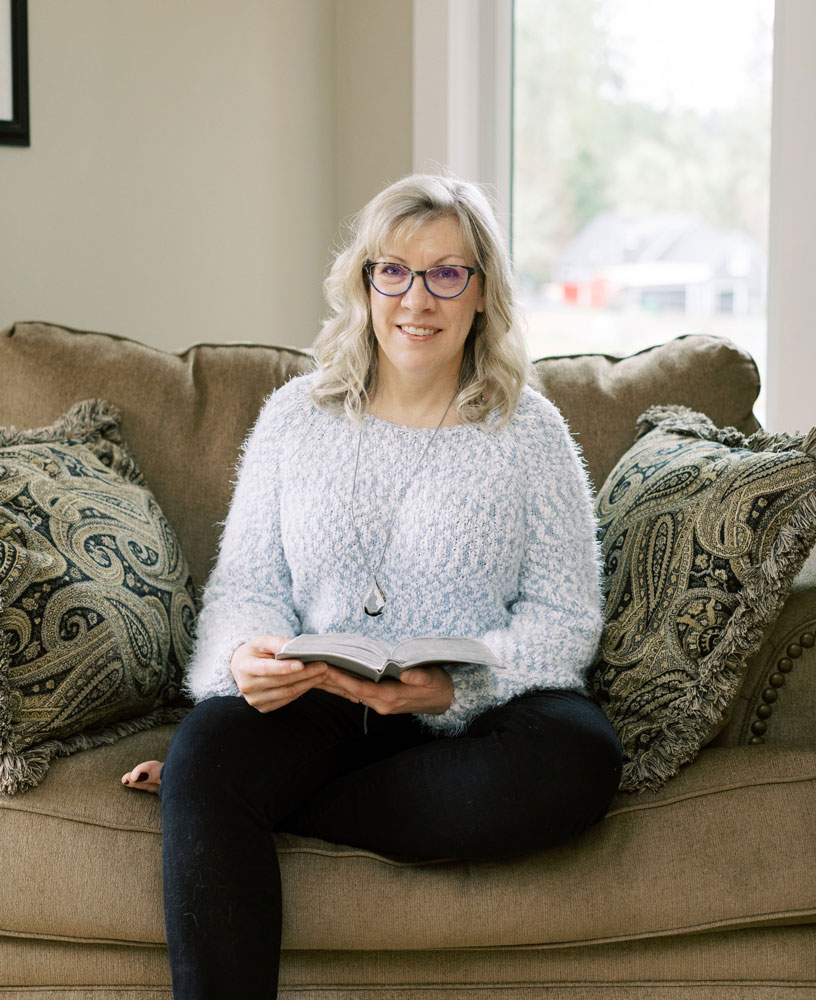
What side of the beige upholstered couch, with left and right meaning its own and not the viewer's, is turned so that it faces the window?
back

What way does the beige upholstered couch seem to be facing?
toward the camera

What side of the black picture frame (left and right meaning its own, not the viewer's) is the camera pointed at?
front

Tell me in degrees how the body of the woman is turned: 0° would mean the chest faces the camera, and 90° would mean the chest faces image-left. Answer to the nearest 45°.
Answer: approximately 0°

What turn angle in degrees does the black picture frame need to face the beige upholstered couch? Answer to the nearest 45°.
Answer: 0° — it already faces it

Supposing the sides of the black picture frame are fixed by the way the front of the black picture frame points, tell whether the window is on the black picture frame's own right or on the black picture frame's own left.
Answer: on the black picture frame's own left

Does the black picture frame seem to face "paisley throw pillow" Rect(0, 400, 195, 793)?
yes
